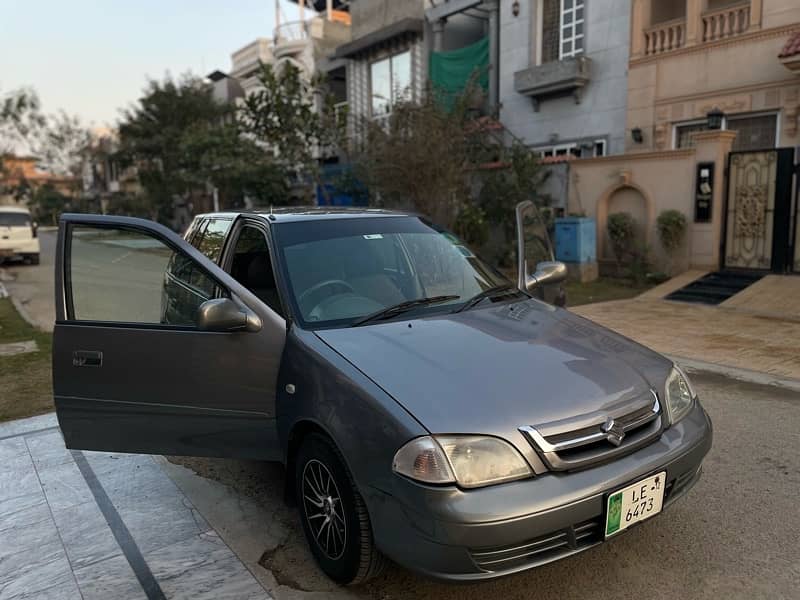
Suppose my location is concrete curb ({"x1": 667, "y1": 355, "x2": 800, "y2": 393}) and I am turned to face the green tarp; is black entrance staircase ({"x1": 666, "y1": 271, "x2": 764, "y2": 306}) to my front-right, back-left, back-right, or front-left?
front-right

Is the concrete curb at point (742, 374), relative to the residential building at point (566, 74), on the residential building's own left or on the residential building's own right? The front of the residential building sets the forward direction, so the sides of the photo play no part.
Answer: on the residential building's own left

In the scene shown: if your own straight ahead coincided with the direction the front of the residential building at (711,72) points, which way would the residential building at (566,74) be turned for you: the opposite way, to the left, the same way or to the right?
the same way

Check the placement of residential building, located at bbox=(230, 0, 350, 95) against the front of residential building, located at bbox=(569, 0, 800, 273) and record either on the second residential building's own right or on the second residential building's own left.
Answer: on the second residential building's own right

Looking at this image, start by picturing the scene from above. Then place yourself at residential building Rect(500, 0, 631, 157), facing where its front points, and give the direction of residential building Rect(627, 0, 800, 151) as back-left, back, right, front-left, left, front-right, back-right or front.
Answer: left

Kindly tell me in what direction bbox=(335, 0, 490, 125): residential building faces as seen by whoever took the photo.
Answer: facing the viewer and to the left of the viewer

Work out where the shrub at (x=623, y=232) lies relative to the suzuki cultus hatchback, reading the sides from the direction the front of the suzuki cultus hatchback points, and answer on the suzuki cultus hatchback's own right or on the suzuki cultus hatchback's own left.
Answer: on the suzuki cultus hatchback's own left

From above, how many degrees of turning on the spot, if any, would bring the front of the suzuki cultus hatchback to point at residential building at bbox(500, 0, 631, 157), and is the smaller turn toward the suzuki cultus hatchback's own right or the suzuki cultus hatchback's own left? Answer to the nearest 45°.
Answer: approximately 135° to the suzuki cultus hatchback's own left

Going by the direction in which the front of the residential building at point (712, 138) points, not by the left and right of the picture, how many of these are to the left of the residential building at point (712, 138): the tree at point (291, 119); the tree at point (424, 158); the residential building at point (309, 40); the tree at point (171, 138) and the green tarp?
0

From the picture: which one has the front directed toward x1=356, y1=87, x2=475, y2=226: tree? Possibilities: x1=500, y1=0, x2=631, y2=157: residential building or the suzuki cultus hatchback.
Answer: the residential building

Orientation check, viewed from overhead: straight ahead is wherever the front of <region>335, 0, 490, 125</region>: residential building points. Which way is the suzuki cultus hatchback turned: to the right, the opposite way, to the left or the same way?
to the left

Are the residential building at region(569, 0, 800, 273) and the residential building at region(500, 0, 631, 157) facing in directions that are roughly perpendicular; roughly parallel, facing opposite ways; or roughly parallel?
roughly parallel

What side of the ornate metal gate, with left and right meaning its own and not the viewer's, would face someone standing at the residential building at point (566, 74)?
right
